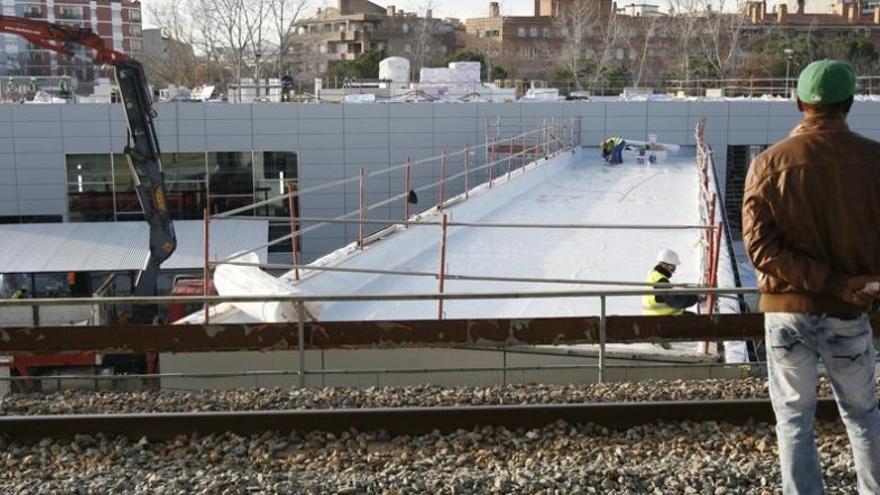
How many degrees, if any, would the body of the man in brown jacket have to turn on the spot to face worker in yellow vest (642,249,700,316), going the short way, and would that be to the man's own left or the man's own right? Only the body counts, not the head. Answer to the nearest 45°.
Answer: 0° — they already face them

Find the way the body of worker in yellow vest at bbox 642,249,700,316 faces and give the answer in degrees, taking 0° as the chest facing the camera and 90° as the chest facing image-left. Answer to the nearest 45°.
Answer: approximately 270°

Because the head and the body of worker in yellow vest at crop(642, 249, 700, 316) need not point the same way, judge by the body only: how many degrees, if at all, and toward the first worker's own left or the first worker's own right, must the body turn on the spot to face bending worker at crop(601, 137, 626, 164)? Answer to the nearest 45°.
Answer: approximately 90° to the first worker's own left

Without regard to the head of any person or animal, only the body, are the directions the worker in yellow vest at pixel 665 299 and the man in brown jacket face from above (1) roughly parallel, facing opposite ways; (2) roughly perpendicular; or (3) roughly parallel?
roughly perpendicular

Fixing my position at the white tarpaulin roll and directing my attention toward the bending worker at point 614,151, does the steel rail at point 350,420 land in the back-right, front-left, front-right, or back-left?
back-right

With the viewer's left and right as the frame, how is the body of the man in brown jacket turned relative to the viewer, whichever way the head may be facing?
facing away from the viewer

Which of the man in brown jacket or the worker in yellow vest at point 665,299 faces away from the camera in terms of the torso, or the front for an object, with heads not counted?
the man in brown jacket

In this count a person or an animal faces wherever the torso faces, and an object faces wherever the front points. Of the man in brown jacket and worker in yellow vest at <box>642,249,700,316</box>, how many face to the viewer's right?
1
